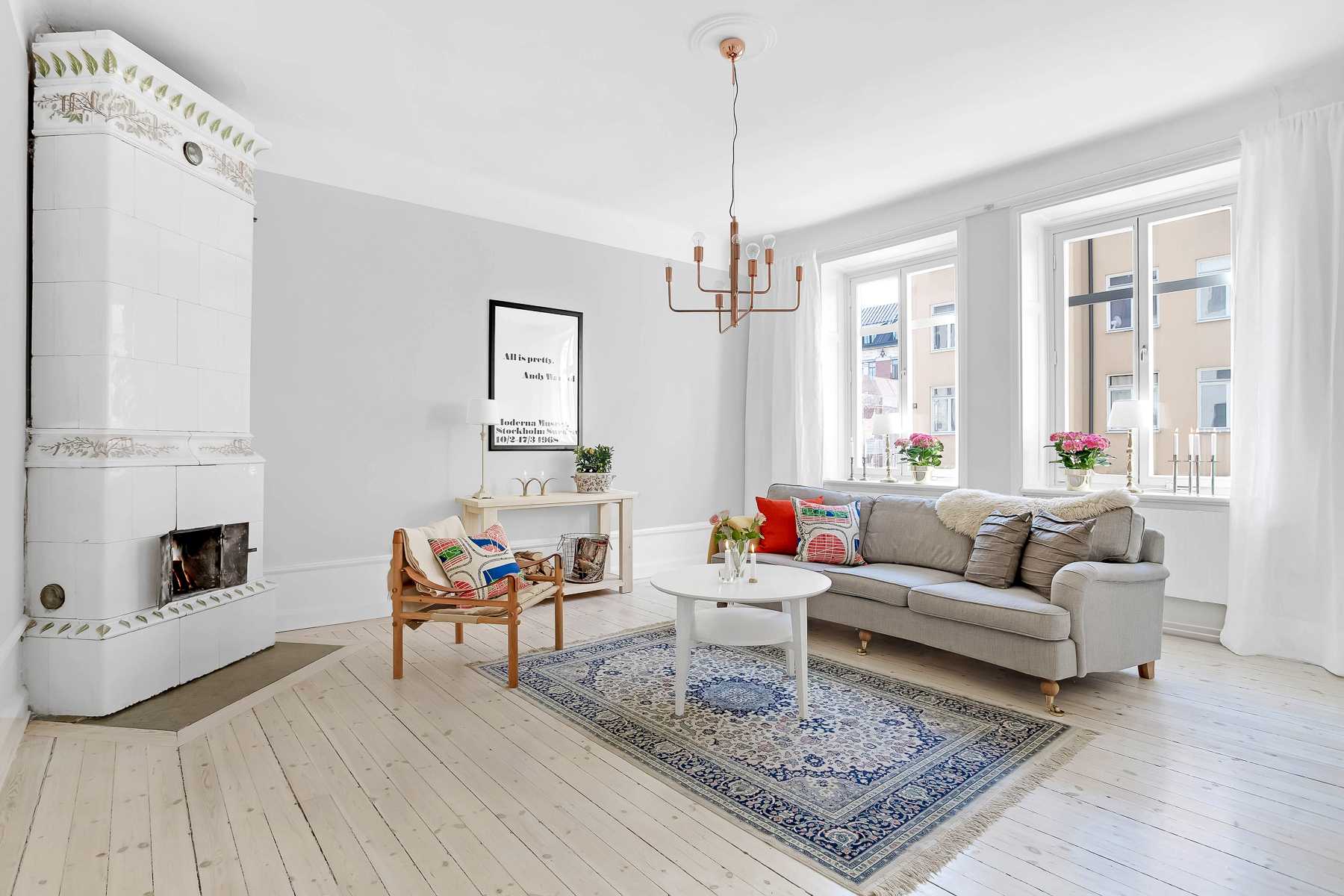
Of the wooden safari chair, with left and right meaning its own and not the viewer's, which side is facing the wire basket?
left

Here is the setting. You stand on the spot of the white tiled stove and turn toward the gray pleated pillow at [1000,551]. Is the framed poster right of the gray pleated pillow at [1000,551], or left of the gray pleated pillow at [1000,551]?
left

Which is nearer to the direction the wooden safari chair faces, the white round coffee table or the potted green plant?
the white round coffee table

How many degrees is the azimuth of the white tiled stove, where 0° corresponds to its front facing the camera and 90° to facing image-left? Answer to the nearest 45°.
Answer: approximately 315°

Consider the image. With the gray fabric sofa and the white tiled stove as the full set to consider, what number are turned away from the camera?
0

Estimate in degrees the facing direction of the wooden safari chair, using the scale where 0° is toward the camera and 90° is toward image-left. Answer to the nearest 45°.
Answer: approximately 315°

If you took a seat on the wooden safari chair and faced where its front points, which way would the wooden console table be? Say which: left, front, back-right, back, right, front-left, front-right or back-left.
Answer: left

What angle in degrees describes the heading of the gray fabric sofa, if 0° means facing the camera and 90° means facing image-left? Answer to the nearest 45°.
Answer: approximately 45°

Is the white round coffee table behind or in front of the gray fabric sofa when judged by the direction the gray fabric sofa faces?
in front

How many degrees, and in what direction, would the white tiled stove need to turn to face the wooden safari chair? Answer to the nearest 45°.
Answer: approximately 45° to its left

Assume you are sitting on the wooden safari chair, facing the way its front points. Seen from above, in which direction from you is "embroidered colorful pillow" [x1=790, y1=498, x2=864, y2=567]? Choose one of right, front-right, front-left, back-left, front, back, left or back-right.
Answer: front-left

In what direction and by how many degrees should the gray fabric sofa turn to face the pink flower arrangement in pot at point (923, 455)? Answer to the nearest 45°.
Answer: approximately 135° to its right

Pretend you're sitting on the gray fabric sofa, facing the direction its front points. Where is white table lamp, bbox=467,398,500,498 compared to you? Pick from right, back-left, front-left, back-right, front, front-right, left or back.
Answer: front-right

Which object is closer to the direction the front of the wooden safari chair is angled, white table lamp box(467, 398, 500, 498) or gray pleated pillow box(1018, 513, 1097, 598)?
the gray pleated pillow

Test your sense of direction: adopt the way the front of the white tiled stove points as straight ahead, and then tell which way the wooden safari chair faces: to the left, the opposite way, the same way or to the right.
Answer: the same way

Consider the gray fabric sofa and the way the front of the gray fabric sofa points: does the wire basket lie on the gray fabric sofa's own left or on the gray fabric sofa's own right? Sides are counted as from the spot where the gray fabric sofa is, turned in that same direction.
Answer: on the gray fabric sofa's own right

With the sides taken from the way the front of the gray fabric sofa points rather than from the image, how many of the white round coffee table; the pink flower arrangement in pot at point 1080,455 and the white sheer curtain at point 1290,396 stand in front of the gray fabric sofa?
1

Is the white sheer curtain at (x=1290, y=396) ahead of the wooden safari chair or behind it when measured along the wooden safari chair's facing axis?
ahead

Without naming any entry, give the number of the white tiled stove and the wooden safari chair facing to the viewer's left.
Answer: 0
